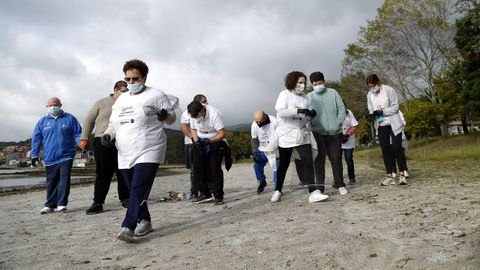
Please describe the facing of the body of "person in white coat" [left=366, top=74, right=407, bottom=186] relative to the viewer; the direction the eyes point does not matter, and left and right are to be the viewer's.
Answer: facing the viewer and to the left of the viewer

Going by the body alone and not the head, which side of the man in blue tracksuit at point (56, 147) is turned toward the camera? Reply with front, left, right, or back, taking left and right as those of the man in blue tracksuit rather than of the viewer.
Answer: front

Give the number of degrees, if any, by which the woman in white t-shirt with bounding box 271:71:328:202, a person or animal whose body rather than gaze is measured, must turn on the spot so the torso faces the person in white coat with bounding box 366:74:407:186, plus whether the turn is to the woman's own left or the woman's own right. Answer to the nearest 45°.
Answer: approximately 90° to the woman's own left

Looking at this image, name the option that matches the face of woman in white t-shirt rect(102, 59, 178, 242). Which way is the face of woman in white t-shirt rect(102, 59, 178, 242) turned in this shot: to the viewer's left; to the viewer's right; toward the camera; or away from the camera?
toward the camera

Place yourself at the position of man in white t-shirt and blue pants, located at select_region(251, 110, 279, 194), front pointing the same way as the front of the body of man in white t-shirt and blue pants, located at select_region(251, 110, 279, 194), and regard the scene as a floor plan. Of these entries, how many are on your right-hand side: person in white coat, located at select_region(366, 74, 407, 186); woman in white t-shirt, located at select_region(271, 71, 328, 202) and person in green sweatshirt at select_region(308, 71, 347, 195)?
0

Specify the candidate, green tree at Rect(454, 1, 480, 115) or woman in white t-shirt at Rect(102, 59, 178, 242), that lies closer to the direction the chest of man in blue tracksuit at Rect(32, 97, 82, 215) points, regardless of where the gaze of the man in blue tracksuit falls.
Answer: the woman in white t-shirt

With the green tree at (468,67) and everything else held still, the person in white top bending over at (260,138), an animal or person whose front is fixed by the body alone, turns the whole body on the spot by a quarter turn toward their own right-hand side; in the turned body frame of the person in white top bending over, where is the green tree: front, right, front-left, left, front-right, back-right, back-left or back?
right

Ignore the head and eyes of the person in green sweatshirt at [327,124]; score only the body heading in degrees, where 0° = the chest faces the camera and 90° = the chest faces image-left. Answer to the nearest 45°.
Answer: approximately 0°

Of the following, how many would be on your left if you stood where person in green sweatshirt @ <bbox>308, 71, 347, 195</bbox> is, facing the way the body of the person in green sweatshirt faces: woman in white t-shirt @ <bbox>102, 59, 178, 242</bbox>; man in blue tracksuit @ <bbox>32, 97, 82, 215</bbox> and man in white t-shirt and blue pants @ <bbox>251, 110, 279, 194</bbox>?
0

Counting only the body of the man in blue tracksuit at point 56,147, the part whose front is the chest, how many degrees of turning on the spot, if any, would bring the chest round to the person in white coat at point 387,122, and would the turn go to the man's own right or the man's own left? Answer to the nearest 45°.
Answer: approximately 45° to the man's own left

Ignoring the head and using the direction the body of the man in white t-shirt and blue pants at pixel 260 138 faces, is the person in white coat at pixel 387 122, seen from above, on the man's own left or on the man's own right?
on the man's own left

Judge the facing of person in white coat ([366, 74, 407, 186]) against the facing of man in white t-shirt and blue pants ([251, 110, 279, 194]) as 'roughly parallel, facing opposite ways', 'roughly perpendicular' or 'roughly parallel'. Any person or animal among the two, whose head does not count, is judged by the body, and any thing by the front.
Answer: roughly parallel

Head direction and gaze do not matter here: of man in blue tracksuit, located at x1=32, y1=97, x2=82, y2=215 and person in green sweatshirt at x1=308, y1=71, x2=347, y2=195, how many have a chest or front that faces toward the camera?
2

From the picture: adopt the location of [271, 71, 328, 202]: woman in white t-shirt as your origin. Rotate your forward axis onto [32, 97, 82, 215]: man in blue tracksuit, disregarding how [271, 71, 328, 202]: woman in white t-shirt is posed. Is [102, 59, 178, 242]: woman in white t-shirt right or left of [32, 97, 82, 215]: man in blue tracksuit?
left
